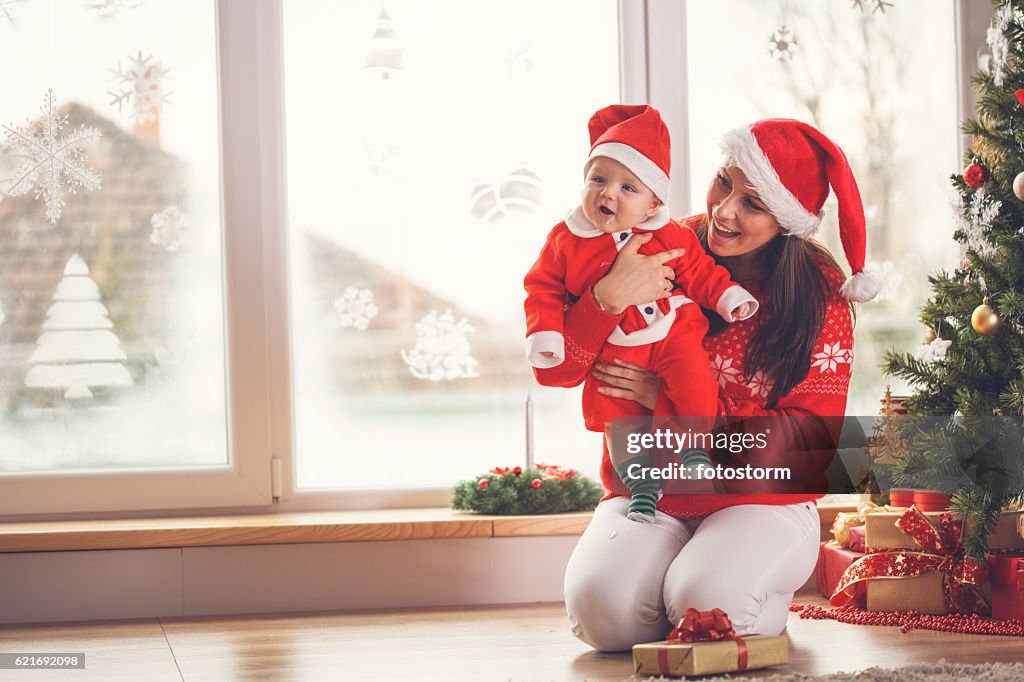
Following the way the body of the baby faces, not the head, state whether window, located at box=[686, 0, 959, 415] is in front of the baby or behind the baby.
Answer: behind

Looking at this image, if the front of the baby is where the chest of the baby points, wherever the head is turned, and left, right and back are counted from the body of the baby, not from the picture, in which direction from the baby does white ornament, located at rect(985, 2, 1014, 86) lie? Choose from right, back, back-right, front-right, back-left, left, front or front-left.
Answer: back-left

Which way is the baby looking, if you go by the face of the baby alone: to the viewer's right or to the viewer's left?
to the viewer's left

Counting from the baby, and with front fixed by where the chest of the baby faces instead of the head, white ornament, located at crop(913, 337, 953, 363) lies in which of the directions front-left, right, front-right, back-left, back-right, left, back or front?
back-left

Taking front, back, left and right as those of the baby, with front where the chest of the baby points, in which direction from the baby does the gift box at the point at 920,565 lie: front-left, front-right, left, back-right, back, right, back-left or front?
back-left

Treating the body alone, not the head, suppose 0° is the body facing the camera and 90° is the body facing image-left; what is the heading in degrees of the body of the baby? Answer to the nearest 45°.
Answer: approximately 0°

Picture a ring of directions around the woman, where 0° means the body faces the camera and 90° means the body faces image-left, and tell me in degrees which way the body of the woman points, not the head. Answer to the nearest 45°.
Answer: approximately 45°

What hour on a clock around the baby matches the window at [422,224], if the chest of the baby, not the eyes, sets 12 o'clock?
The window is roughly at 5 o'clock from the baby.
